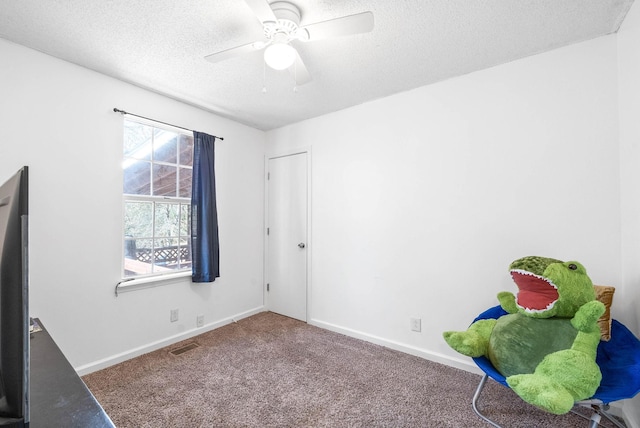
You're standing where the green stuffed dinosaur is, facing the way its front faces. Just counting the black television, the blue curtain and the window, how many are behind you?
0

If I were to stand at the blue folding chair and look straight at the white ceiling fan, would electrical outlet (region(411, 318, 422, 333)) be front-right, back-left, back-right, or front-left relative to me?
front-right

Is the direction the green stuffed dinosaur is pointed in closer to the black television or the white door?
the black television

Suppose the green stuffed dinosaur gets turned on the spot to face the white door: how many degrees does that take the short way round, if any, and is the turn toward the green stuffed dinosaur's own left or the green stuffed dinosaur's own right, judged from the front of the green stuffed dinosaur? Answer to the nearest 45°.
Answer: approximately 45° to the green stuffed dinosaur's own right

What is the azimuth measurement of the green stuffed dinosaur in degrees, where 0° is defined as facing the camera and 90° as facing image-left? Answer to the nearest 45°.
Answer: approximately 45°

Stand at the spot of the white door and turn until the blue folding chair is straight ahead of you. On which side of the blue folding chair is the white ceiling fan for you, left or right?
right

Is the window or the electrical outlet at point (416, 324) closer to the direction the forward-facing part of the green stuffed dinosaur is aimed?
the window

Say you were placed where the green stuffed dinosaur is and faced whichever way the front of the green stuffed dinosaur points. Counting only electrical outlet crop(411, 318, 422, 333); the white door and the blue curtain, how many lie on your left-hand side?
0

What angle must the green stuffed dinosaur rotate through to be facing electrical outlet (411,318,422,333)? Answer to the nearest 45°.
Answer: approximately 90° to its right

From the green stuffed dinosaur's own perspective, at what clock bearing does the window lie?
The window is roughly at 1 o'clock from the green stuffed dinosaur.

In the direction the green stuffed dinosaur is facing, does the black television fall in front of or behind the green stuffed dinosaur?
in front
